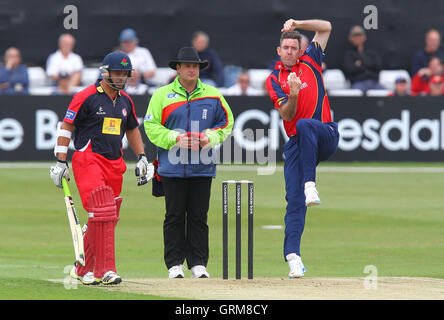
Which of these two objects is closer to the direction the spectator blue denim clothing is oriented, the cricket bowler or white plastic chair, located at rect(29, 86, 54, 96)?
the cricket bowler

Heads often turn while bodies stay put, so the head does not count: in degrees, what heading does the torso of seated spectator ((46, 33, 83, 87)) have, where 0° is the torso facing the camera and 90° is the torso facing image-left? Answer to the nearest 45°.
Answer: approximately 0°

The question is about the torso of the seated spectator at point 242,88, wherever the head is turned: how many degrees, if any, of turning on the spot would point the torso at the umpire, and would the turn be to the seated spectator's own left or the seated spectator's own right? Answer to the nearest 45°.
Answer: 0° — they already face them

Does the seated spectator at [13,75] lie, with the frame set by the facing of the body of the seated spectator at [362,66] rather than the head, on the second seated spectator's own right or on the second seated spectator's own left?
on the second seated spectator's own right

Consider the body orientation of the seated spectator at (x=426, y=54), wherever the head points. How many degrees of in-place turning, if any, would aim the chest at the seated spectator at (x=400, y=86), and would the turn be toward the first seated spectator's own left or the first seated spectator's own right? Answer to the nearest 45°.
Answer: approximately 45° to the first seated spectator's own right

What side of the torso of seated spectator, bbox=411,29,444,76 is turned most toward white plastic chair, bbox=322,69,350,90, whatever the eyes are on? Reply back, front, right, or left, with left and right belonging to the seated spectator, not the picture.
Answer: right

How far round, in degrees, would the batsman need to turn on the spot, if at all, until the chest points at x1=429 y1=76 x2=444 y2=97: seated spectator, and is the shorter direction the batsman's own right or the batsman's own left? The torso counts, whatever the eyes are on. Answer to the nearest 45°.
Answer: approximately 90° to the batsman's own left

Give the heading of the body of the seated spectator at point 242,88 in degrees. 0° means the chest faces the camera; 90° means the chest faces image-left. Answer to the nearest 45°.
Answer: approximately 0°

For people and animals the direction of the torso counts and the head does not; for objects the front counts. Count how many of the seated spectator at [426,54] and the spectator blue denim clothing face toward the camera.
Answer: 2
